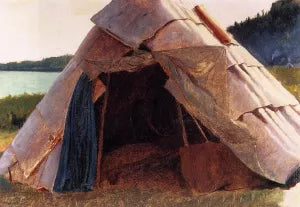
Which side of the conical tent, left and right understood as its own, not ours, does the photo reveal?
front
